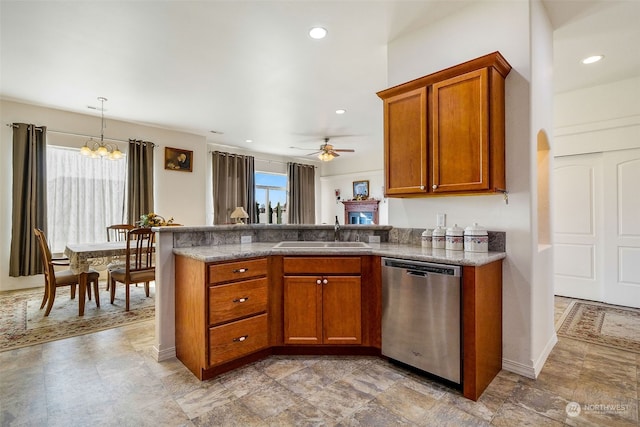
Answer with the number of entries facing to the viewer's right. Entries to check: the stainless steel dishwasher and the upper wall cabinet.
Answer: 0

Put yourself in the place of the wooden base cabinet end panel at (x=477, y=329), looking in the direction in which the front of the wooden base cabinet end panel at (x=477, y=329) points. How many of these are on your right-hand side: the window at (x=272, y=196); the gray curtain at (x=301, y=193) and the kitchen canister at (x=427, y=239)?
3

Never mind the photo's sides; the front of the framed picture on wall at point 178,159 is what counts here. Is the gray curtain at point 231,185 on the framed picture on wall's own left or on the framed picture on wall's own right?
on the framed picture on wall's own left

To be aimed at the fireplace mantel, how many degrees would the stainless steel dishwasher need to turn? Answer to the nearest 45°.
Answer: approximately 135° to its right

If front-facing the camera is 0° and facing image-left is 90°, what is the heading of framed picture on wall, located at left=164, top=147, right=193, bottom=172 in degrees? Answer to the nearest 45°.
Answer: approximately 315°

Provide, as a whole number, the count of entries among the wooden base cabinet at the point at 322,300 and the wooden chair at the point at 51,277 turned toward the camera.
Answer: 1

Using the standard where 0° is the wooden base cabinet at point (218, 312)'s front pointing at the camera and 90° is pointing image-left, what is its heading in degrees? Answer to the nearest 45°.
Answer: approximately 315°

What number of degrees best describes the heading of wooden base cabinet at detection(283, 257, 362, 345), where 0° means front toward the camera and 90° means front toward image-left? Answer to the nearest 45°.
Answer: approximately 0°

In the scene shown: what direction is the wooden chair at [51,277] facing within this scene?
to the viewer's right

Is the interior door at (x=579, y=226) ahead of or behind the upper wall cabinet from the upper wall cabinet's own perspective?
behind
